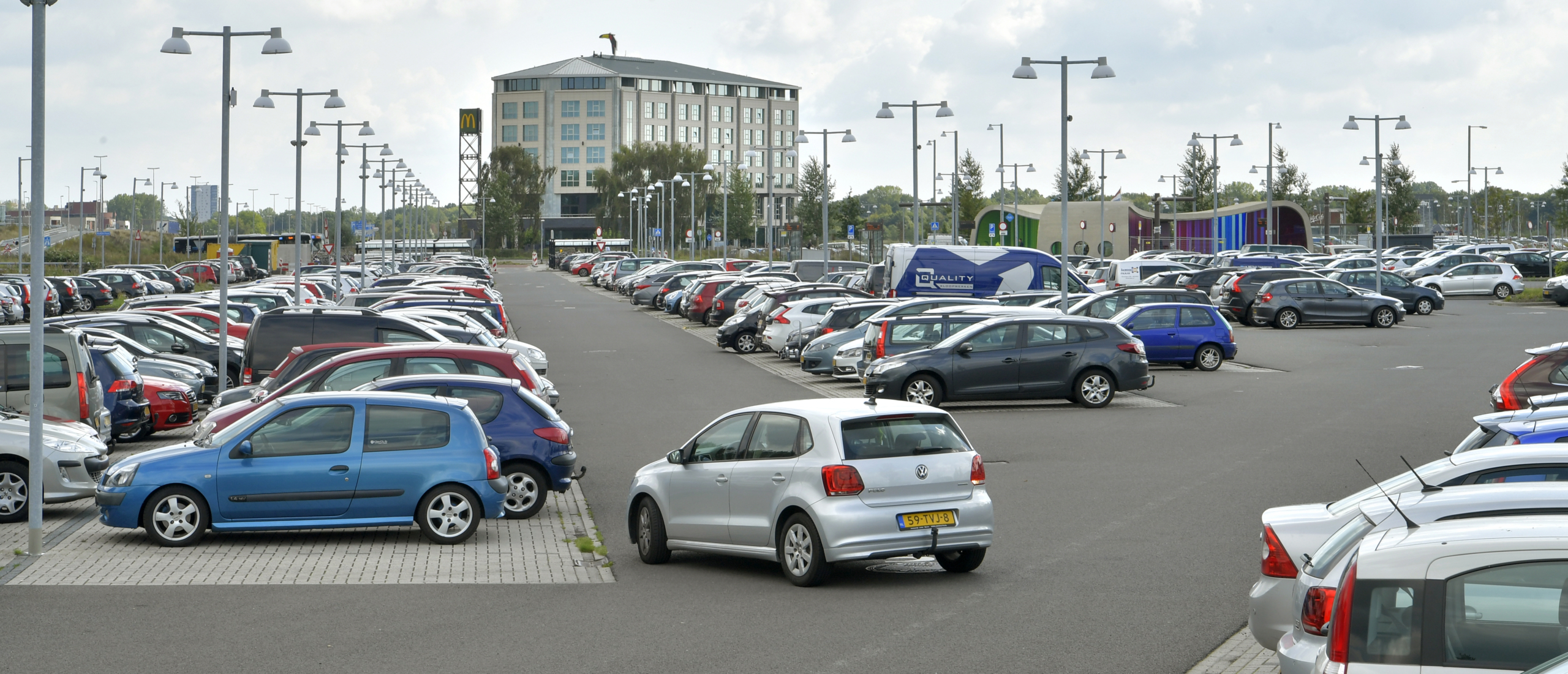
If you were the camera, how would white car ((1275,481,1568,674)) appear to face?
facing to the right of the viewer

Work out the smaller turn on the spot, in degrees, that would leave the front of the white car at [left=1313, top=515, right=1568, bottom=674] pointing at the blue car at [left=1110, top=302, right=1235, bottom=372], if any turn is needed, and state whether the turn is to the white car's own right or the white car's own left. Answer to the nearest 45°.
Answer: approximately 90° to the white car's own left

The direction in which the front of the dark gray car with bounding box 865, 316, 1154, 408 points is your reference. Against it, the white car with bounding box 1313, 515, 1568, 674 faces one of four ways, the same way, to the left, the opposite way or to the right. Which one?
the opposite way

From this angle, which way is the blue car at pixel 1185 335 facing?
to the viewer's left

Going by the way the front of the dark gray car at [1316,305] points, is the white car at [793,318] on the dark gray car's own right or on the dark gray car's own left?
on the dark gray car's own right

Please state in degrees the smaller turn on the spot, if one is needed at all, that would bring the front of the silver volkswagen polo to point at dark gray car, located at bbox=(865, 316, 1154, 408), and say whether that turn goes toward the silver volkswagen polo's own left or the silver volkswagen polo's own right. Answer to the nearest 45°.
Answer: approximately 45° to the silver volkswagen polo's own right

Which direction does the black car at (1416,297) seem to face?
to the viewer's right

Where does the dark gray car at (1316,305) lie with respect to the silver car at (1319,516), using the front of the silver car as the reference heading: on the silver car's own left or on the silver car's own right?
on the silver car's own left

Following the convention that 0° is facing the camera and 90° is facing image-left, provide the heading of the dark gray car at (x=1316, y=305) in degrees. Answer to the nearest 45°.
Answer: approximately 270°

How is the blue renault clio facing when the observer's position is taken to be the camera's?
facing to the left of the viewer
